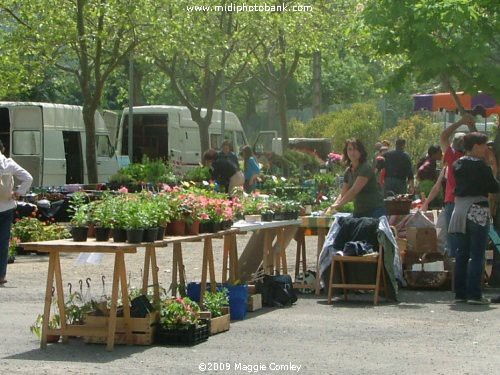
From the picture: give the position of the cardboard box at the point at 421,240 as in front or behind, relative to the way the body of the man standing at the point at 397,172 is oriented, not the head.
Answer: behind

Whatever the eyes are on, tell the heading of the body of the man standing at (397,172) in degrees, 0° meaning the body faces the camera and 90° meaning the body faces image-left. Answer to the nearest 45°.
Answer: approximately 180°

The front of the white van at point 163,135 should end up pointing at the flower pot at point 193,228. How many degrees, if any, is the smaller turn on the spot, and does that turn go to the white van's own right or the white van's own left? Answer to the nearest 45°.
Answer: approximately 135° to the white van's own right

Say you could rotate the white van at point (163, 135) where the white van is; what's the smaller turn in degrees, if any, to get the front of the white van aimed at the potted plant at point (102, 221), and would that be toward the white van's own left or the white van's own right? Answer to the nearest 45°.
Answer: approximately 135° to the white van's own right
